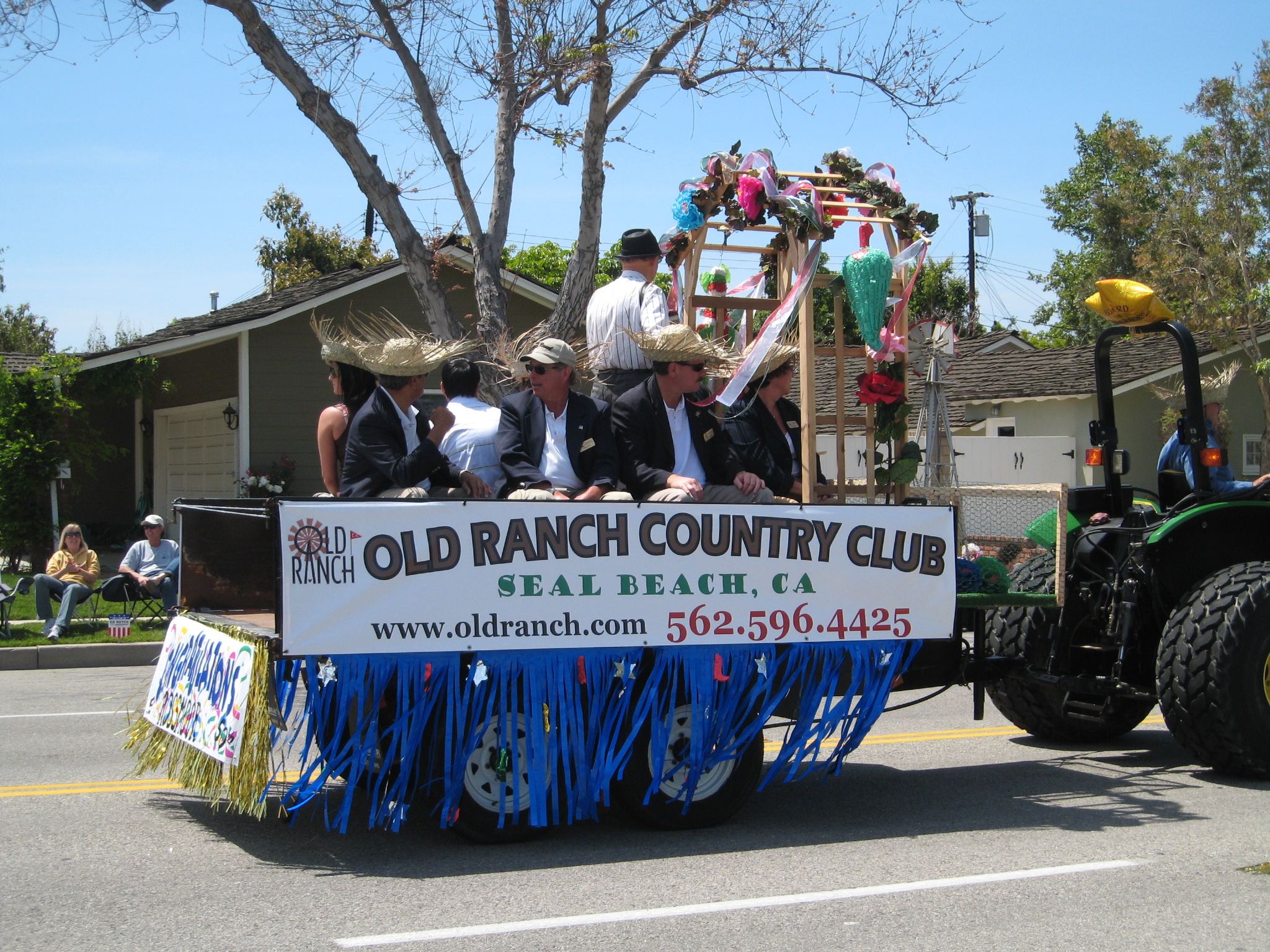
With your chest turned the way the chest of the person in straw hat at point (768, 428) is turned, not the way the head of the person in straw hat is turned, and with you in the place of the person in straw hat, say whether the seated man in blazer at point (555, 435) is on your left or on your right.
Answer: on your right

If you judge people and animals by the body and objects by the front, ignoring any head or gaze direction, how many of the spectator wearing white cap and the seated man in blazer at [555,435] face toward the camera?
2

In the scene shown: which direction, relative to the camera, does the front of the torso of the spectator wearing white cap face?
toward the camera

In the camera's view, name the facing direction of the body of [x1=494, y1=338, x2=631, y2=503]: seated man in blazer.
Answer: toward the camera

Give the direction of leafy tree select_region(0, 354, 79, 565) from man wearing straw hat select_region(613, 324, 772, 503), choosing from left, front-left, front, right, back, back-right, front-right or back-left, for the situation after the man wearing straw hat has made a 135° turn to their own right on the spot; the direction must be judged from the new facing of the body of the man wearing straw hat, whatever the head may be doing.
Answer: front-right

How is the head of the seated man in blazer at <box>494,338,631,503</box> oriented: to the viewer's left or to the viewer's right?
to the viewer's left

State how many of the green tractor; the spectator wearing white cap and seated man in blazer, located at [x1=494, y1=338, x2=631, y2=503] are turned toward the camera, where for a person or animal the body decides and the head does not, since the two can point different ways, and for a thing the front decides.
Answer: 2

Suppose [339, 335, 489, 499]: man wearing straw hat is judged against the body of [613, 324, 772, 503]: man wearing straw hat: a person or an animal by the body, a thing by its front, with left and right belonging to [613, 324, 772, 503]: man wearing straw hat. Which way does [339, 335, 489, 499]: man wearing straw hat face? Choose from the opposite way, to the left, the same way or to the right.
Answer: the same way

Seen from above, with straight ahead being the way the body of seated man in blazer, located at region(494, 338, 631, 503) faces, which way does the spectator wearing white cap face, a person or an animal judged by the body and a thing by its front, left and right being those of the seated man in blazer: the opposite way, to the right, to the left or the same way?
the same way

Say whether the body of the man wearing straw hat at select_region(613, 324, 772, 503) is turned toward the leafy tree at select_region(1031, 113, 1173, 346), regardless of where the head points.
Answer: no

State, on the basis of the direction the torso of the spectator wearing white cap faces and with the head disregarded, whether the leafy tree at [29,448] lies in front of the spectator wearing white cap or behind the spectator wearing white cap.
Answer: behind

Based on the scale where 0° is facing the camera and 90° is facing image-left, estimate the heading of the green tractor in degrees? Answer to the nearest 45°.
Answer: approximately 225°

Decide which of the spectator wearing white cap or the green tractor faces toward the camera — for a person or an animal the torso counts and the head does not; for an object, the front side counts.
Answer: the spectator wearing white cap

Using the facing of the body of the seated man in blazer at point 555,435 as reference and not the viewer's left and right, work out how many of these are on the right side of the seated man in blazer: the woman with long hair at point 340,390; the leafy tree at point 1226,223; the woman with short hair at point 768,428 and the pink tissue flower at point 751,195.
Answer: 1

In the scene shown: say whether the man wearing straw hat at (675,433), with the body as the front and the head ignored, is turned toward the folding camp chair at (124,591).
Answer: no

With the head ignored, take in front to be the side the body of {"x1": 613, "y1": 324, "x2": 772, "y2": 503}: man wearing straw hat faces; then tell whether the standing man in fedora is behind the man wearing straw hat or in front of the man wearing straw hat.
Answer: behind

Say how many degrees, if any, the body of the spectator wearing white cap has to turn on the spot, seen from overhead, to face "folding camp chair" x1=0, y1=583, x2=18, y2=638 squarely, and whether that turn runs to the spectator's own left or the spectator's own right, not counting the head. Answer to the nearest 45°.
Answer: approximately 90° to the spectator's own right
